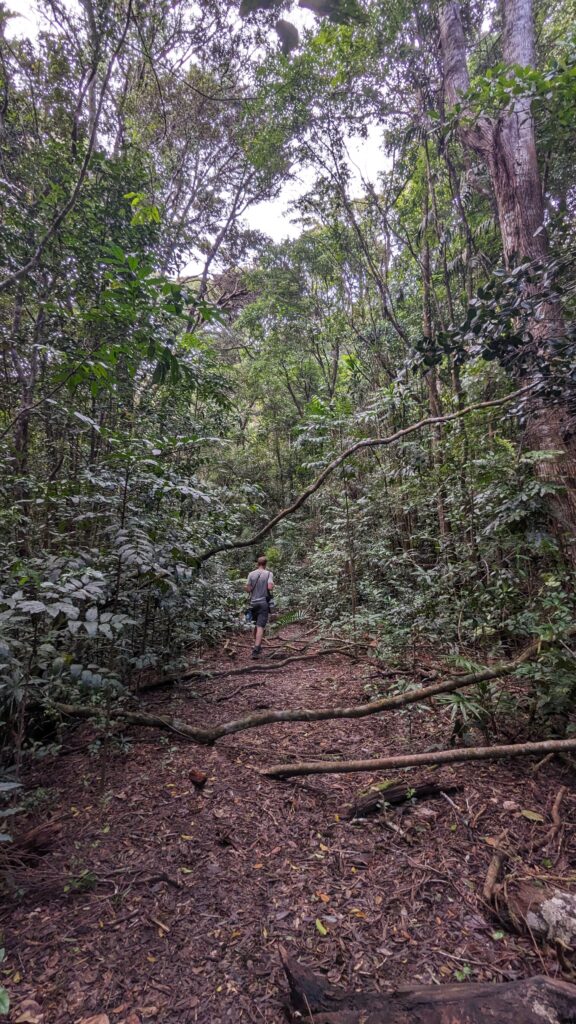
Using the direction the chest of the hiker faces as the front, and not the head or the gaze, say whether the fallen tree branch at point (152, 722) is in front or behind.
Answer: behind

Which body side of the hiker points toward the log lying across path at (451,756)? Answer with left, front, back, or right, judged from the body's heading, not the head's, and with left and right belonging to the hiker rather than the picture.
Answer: back

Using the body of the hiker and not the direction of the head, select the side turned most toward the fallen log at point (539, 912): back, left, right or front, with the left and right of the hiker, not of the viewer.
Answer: back

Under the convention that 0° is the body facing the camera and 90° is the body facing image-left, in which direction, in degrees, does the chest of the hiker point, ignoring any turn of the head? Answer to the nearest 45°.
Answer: approximately 180°

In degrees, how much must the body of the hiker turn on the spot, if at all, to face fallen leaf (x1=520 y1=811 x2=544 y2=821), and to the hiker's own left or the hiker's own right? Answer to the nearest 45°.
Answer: approximately 180°

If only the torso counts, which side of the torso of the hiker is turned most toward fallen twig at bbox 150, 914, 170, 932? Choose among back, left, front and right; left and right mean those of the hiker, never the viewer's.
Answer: back

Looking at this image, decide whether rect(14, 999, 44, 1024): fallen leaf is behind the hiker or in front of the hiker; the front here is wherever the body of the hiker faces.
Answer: behind

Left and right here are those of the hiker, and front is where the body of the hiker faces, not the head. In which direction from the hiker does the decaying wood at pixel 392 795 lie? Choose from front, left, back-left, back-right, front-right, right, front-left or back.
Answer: back

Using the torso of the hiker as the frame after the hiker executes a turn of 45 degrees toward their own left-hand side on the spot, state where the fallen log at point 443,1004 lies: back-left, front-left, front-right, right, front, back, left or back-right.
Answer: back-left
